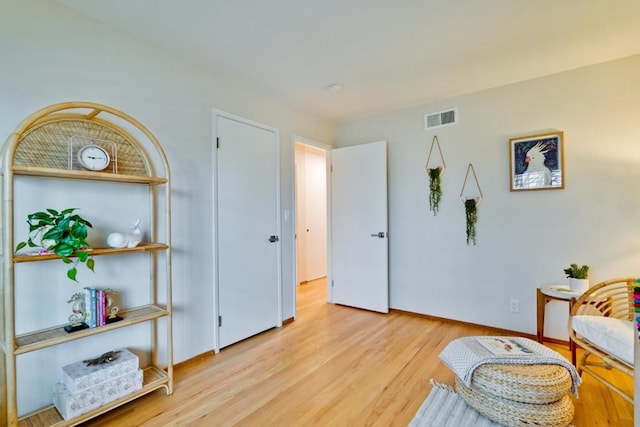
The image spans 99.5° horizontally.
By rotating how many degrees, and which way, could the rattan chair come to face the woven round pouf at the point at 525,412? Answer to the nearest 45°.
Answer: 0° — it already faces it

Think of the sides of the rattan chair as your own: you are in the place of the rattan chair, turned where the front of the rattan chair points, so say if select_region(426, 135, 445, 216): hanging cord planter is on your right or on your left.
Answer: on your right

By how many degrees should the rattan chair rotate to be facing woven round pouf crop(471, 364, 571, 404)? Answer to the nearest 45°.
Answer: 0° — it already faces it

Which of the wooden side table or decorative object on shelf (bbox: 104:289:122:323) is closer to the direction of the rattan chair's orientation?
the decorative object on shelf

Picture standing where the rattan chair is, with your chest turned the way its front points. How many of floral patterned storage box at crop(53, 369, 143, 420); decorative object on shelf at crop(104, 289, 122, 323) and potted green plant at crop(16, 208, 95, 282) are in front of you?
3

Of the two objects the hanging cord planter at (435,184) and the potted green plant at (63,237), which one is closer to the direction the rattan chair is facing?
the potted green plant

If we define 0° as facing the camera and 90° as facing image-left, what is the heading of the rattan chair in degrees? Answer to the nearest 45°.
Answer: approximately 45°
